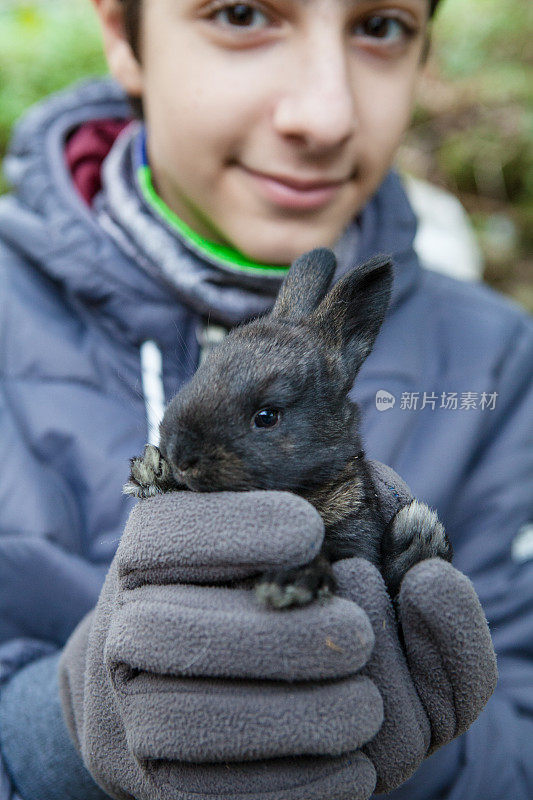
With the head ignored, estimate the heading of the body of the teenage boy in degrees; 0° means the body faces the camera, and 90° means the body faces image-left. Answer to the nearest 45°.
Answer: approximately 0°
